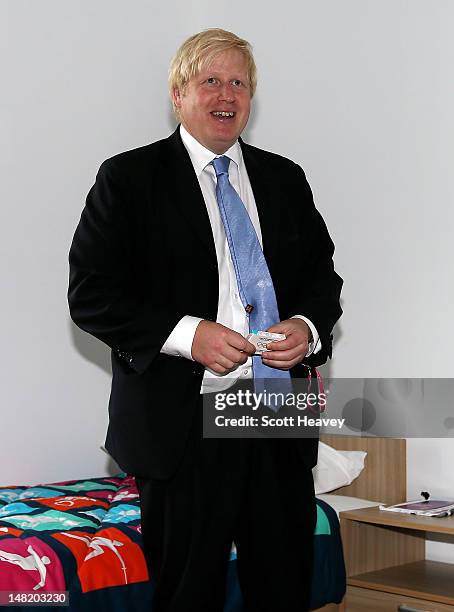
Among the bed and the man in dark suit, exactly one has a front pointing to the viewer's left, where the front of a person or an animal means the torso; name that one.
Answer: the bed

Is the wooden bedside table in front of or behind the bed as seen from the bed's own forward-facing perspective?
behind

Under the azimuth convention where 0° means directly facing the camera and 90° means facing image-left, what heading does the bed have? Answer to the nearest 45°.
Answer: approximately 90°

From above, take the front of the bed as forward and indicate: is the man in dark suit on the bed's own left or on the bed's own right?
on the bed's own left

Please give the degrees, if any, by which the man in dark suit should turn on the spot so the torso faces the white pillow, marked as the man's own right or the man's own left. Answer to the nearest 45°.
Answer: approximately 135° to the man's own left

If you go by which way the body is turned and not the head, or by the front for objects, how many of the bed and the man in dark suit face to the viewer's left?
1

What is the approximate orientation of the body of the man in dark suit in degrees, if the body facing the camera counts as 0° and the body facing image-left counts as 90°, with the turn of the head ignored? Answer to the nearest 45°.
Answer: approximately 315°
